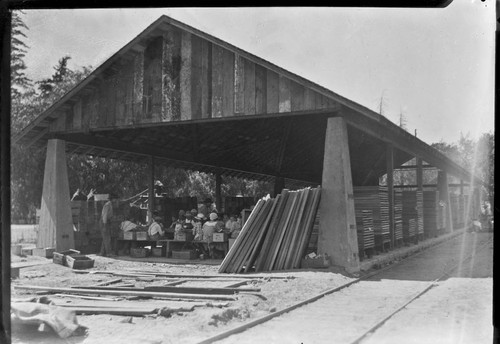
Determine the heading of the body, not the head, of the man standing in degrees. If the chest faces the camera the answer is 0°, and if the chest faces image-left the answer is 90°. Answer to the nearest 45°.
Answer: approximately 270°

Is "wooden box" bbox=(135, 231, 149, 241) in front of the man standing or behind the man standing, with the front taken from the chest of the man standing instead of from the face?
in front

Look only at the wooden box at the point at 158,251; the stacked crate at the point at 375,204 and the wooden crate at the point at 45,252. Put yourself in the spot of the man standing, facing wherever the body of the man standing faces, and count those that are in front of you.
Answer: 2

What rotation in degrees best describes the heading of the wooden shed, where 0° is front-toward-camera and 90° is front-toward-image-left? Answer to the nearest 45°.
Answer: approximately 45°

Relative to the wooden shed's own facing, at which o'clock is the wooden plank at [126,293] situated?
The wooden plank is roughly at 11 o'clock from the wooden shed.

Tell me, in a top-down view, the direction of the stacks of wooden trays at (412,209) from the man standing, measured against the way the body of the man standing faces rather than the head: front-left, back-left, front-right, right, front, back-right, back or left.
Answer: front

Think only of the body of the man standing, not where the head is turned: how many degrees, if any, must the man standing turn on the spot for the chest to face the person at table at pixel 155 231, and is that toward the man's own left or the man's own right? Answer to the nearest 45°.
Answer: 0° — they already face them
